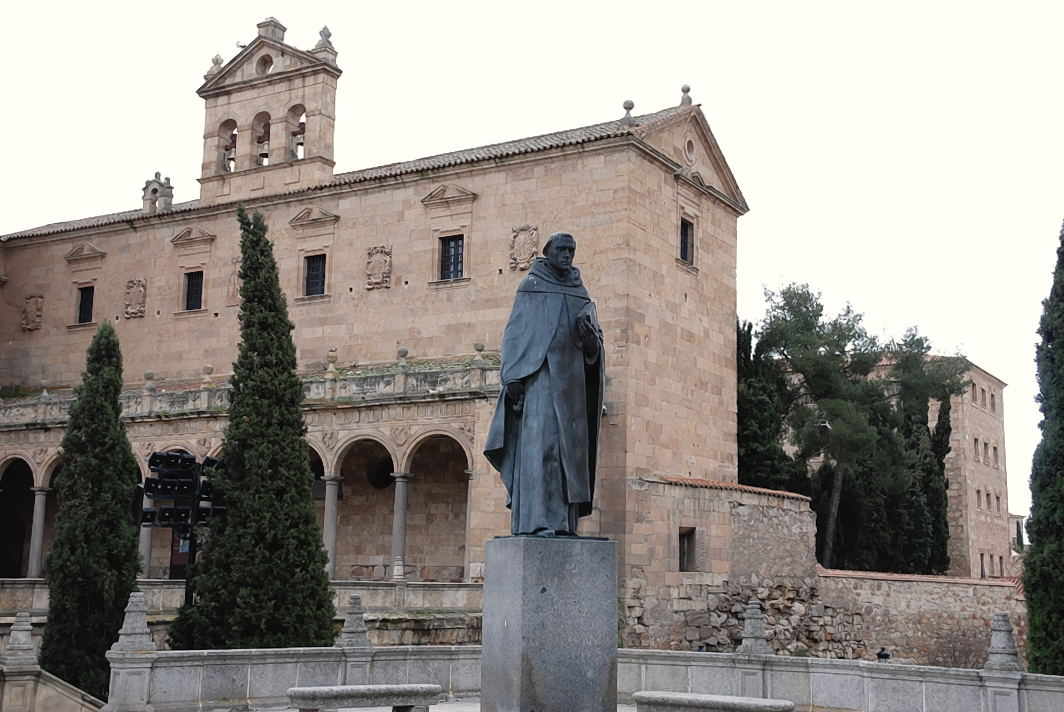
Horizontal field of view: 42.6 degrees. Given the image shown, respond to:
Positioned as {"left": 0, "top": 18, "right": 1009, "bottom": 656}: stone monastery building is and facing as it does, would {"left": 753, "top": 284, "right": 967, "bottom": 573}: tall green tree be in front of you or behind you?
behind

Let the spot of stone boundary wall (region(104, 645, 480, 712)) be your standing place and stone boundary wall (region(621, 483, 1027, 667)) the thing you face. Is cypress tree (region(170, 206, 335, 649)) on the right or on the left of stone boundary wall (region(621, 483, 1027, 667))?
left

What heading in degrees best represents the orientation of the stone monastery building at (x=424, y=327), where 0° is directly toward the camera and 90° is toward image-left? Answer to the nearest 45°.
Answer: approximately 45°

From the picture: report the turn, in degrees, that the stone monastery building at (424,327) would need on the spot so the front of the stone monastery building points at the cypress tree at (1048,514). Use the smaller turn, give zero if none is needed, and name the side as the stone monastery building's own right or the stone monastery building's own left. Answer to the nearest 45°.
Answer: approximately 90° to the stone monastery building's own left

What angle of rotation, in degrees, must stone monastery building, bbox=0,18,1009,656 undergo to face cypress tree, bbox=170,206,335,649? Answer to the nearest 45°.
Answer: approximately 45° to its left

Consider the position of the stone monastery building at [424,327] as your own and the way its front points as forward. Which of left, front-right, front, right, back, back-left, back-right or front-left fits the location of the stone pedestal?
front-left

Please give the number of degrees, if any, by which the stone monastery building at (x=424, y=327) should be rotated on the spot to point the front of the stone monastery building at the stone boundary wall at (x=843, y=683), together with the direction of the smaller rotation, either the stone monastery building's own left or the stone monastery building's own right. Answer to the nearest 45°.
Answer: approximately 45° to the stone monastery building's own left
